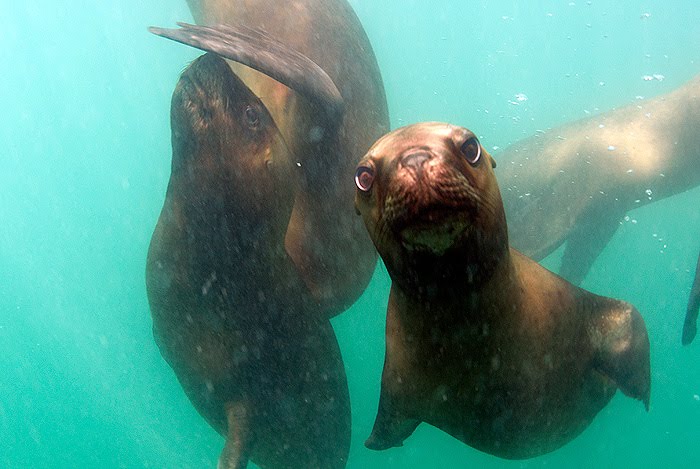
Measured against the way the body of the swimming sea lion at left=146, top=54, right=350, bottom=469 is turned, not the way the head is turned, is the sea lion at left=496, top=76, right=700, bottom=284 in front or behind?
behind

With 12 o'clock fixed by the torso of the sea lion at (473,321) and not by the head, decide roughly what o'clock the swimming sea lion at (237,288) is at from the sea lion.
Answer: The swimming sea lion is roughly at 4 o'clock from the sea lion.

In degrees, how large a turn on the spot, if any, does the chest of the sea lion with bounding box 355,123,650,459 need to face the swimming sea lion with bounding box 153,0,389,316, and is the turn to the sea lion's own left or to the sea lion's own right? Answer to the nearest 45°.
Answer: approximately 135° to the sea lion's own right

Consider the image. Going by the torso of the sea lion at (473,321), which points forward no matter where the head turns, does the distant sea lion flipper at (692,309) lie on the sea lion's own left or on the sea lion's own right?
on the sea lion's own left

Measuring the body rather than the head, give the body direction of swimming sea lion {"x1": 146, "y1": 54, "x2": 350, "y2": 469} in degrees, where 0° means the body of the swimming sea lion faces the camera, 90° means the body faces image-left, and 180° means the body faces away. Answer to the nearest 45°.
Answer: approximately 45°

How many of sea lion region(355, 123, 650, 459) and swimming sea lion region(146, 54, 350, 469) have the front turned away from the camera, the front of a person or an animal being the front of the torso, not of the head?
0

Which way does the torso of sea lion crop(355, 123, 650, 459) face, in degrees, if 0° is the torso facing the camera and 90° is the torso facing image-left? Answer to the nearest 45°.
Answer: approximately 0°

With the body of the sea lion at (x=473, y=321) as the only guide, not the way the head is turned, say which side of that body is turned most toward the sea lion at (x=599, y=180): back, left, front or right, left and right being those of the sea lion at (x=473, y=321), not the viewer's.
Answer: back
